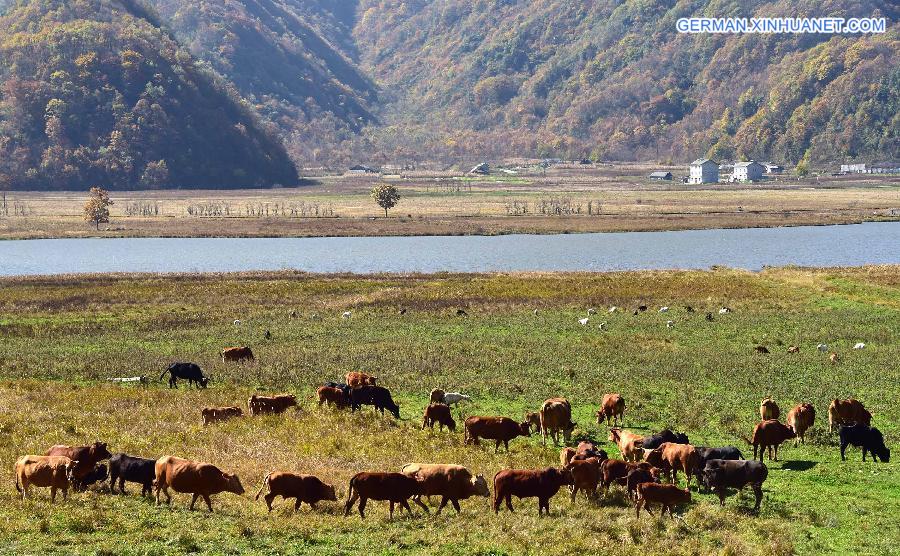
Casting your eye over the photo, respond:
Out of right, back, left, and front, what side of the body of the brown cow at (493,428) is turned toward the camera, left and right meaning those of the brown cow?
right

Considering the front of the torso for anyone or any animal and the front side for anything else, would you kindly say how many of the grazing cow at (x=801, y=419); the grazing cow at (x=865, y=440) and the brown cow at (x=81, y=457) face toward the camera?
1

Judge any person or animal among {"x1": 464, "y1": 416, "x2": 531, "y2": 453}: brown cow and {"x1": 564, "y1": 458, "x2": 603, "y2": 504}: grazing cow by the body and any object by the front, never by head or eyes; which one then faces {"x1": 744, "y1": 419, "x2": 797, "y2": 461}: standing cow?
the brown cow

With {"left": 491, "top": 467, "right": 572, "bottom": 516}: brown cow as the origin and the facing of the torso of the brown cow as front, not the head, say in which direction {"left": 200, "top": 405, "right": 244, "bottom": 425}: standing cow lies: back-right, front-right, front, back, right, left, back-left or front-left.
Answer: back-left

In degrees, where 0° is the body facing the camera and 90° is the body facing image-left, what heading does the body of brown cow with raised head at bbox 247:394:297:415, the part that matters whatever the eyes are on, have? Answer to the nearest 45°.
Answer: approximately 270°

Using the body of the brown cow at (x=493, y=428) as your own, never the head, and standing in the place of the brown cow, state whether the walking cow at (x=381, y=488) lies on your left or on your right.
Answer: on your right

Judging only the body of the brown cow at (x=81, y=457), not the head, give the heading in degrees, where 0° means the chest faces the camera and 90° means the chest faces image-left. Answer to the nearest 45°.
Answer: approximately 270°

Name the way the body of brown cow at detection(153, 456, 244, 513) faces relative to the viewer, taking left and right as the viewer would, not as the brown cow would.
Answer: facing to the right of the viewer

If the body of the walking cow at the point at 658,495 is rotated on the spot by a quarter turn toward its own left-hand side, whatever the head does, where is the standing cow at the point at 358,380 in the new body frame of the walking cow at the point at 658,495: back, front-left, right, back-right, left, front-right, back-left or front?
front-left

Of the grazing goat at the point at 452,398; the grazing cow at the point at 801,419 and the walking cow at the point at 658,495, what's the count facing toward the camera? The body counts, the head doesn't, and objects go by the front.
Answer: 1

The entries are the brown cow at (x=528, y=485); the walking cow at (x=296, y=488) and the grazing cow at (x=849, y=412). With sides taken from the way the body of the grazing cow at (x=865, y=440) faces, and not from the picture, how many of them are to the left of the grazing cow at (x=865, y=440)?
1

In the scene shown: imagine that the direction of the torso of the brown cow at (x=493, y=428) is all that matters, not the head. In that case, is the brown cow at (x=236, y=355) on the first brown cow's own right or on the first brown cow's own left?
on the first brown cow's own left

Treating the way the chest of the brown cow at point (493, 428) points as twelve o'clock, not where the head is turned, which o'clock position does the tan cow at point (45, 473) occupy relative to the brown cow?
The tan cow is roughly at 5 o'clock from the brown cow.

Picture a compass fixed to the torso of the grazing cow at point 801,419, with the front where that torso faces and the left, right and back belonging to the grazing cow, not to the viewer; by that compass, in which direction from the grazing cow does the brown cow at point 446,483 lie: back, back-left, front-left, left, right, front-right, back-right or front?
front-right

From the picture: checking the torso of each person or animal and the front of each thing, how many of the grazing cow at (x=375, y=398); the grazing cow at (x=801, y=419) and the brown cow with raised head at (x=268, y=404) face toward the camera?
1

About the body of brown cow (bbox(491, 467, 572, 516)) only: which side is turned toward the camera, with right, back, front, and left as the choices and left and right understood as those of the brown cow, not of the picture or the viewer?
right

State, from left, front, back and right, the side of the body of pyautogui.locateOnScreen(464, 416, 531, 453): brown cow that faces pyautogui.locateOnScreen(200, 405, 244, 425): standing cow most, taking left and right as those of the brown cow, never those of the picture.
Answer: back
